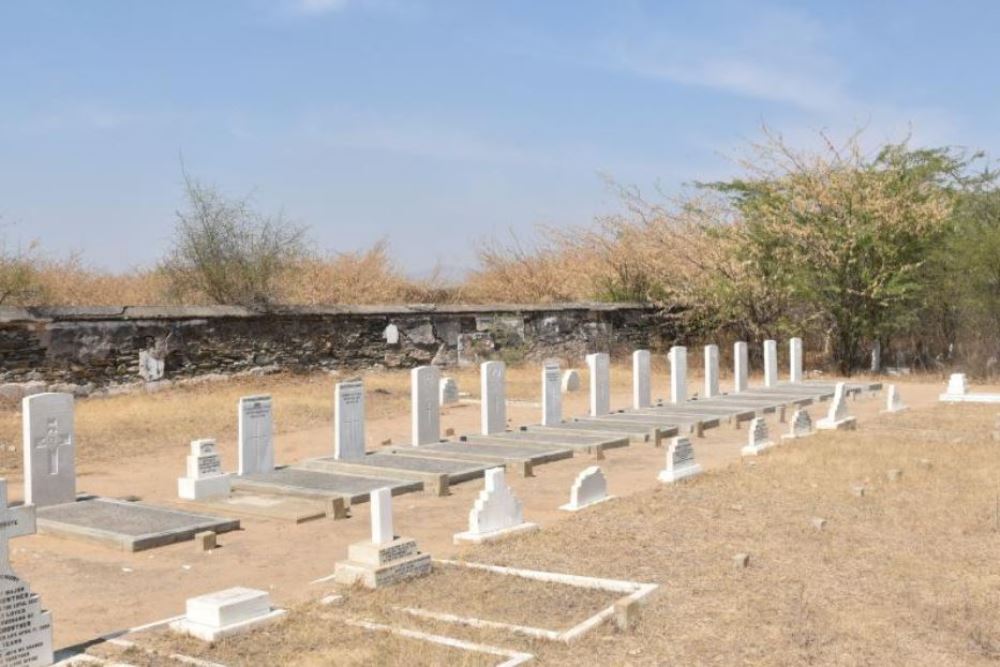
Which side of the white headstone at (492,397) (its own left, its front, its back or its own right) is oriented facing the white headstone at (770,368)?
left

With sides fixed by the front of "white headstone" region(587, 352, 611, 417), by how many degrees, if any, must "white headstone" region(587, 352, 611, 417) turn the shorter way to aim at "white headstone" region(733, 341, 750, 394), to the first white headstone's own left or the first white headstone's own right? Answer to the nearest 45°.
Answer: approximately 90° to the first white headstone's own left

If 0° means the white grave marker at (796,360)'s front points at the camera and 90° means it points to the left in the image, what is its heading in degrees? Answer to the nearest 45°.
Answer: approximately 315°

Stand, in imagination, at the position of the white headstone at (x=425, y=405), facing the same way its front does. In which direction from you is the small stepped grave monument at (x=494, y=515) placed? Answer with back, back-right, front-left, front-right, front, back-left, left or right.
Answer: front-right

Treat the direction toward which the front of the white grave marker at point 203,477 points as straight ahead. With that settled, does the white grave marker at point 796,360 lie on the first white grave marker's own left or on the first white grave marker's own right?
on the first white grave marker's own left

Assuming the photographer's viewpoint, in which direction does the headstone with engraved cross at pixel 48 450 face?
facing the viewer and to the right of the viewer

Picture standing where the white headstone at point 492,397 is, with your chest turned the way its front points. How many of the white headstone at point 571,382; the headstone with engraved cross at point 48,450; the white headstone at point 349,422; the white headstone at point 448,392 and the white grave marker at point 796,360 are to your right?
2

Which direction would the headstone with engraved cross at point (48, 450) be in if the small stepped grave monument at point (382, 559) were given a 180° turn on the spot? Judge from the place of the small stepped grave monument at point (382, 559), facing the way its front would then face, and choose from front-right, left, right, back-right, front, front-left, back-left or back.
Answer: front

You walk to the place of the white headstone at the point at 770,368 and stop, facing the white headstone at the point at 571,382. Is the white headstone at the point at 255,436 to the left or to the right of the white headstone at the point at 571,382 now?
left

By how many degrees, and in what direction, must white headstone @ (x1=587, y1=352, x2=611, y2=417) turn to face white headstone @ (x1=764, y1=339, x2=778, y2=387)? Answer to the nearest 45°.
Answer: approximately 90° to its left

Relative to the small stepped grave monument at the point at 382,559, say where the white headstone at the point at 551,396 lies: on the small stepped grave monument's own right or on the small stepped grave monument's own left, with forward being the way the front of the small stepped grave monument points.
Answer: on the small stepped grave monument's own left

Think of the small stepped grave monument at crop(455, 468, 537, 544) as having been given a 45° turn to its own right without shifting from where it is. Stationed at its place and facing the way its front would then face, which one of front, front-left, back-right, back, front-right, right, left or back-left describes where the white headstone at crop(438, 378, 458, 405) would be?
back

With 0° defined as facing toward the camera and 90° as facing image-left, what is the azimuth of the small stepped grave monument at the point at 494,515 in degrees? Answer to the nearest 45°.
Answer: approximately 315°

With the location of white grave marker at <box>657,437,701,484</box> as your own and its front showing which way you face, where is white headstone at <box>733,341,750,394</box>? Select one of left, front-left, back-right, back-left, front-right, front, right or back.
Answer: back-left
